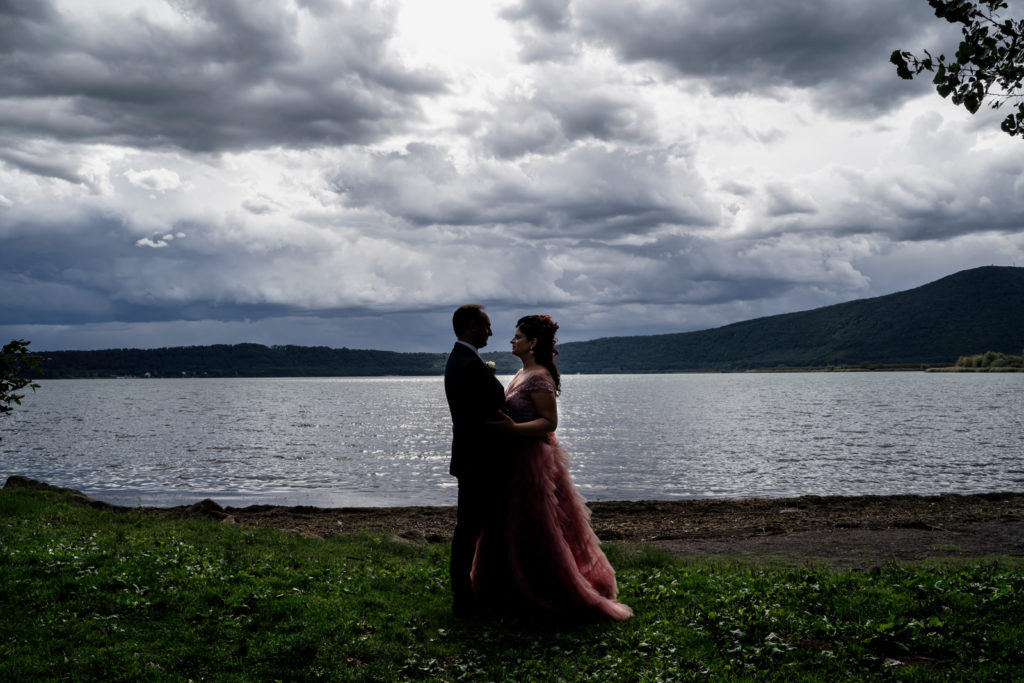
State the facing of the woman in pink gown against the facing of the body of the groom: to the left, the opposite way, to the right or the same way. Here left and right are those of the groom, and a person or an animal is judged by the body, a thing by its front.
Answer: the opposite way

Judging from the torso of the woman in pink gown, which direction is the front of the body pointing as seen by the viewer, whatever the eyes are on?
to the viewer's left

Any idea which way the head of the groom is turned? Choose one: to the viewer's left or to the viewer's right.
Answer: to the viewer's right

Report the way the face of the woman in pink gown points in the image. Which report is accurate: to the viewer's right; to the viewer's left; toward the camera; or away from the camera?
to the viewer's left

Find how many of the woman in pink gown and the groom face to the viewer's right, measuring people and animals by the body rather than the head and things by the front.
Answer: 1

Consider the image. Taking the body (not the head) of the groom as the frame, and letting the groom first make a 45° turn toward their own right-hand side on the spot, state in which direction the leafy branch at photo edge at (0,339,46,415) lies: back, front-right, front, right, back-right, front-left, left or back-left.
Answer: back

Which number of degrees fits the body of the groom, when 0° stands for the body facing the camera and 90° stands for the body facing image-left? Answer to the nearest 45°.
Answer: approximately 270°

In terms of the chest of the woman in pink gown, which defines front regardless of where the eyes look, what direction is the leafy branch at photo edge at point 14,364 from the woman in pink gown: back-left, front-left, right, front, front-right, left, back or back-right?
front-right
